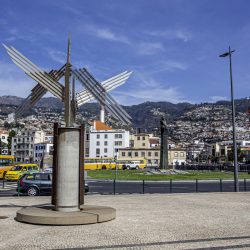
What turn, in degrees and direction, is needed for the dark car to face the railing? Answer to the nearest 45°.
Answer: approximately 45° to its left

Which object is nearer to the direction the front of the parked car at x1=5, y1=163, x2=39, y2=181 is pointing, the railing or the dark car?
the dark car

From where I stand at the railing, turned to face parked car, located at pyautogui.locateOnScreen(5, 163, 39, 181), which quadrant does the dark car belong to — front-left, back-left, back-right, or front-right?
front-left

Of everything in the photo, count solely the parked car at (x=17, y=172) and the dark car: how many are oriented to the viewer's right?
1

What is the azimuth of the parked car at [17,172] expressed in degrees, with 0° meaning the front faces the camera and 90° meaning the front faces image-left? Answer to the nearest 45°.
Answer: approximately 45°

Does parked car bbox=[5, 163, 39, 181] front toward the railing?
no

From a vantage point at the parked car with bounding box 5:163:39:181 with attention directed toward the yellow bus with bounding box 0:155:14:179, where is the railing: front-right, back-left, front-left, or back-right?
back-right
